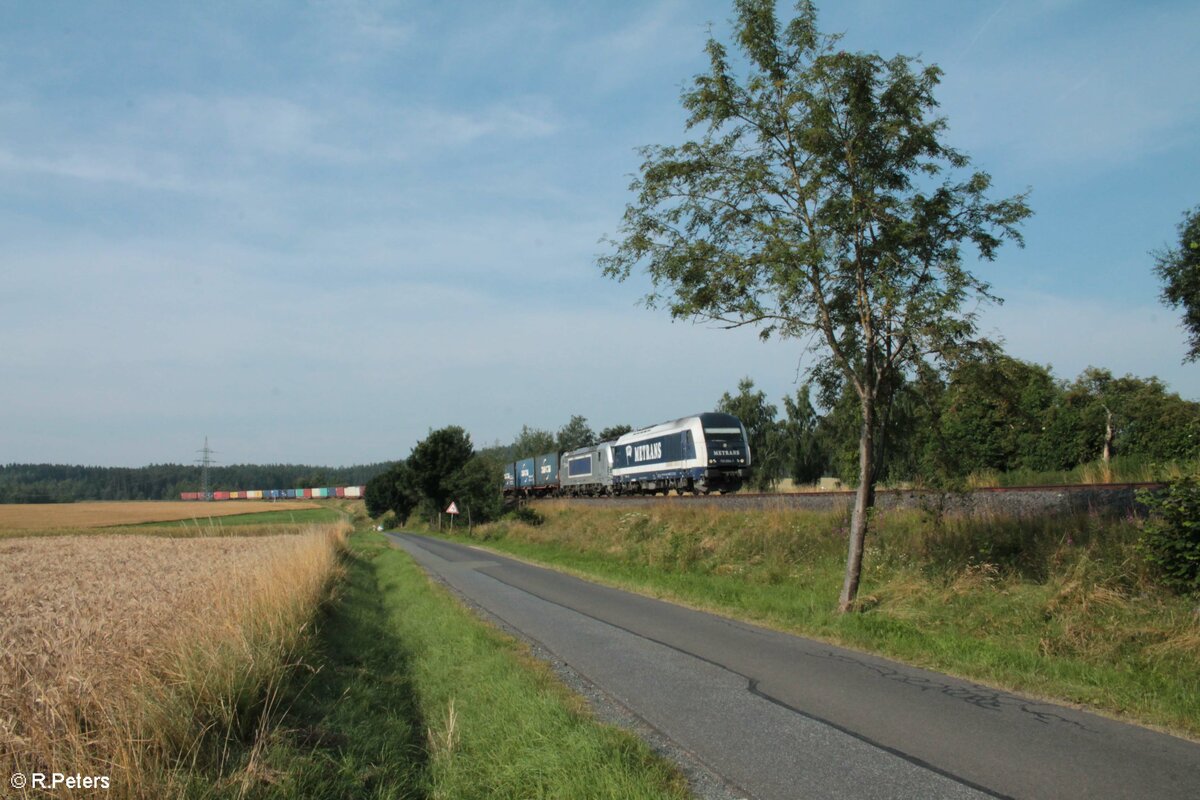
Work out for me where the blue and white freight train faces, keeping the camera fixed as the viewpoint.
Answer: facing the viewer and to the right of the viewer

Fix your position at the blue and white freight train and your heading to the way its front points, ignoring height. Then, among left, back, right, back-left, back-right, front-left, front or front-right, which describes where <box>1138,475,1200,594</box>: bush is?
front-right

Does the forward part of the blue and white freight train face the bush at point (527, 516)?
no
